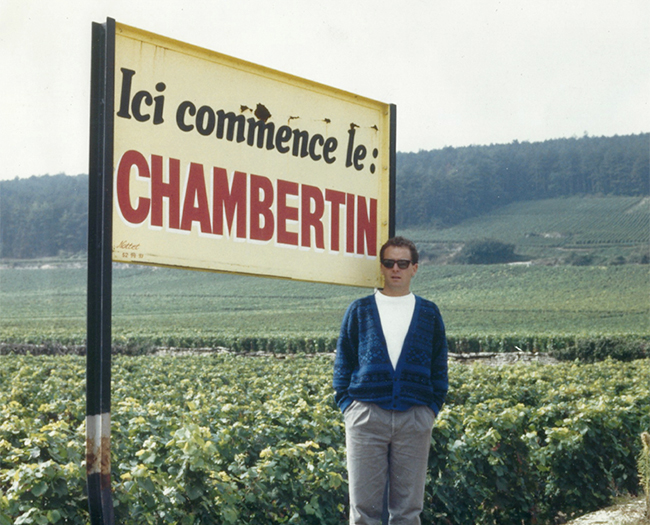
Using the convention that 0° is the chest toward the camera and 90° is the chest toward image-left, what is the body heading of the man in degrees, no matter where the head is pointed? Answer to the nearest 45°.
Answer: approximately 0°
